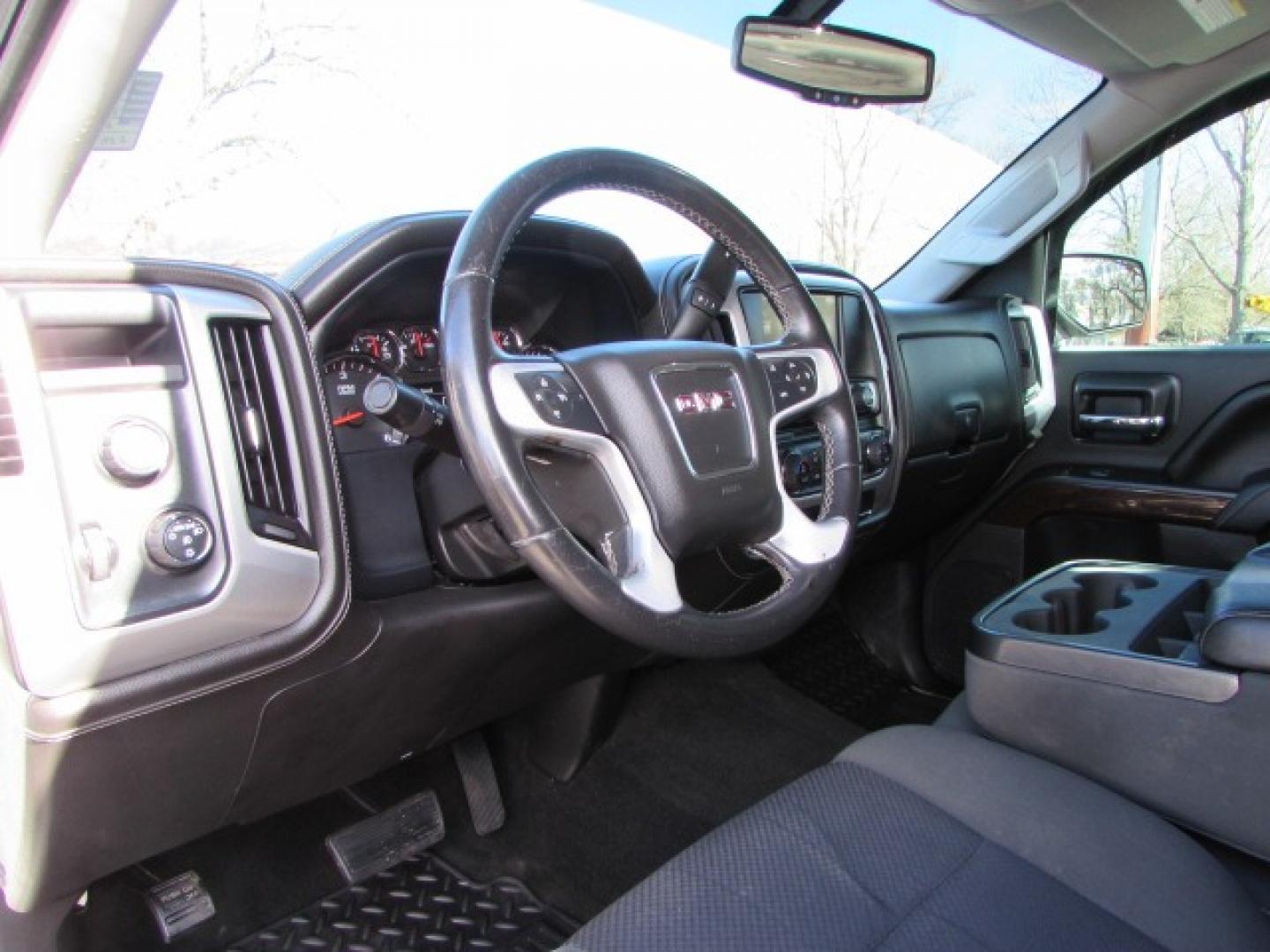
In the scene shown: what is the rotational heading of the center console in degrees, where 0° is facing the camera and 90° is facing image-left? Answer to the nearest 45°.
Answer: approximately 135°

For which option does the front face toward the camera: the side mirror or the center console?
the side mirror

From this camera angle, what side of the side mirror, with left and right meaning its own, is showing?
front

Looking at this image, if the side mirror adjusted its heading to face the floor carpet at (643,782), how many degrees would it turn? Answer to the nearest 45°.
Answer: approximately 45° to its right

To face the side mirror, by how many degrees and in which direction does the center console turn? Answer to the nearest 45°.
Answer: approximately 45° to its right

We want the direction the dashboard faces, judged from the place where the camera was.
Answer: facing the viewer and to the right of the viewer

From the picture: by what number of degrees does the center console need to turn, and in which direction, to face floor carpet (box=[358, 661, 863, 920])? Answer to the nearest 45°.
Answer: approximately 45° to its left

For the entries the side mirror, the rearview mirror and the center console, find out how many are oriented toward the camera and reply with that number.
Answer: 2

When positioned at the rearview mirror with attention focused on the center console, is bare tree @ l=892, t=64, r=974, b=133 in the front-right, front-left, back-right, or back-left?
back-left

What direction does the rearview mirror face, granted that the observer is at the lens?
facing the viewer

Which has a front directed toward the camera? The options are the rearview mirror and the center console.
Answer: the rearview mirror

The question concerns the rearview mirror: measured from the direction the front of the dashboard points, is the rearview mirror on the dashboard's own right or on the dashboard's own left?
on the dashboard's own left

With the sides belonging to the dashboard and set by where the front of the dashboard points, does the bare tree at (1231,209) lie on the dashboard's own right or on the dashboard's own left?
on the dashboard's own left
